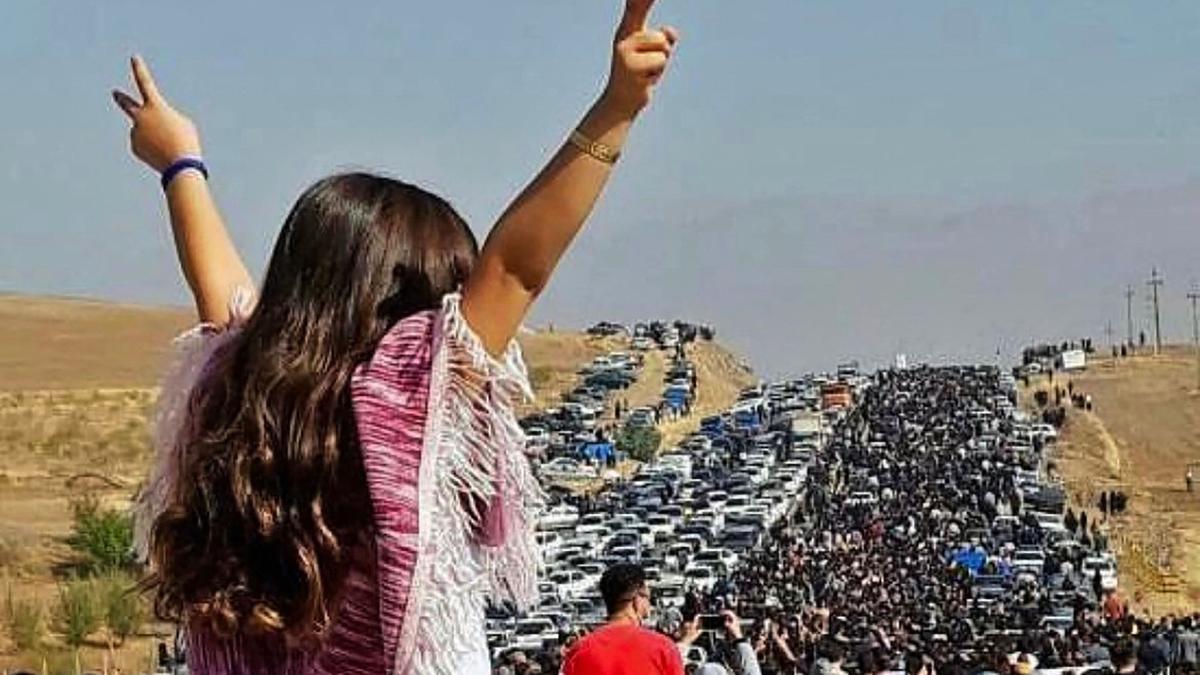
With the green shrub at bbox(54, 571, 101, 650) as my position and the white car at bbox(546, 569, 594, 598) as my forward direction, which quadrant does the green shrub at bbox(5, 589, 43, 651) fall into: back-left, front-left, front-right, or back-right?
back-left

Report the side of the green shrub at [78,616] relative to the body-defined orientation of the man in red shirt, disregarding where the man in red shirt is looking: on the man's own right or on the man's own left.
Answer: on the man's own left

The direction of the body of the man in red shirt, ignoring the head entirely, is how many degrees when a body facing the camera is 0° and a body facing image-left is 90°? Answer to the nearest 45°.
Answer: approximately 225°

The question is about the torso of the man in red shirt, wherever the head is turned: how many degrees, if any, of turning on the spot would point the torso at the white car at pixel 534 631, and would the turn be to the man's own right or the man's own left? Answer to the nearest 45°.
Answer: approximately 45° to the man's own left

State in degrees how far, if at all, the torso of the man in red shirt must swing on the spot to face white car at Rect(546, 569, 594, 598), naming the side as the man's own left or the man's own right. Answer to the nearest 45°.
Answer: approximately 45° to the man's own left
